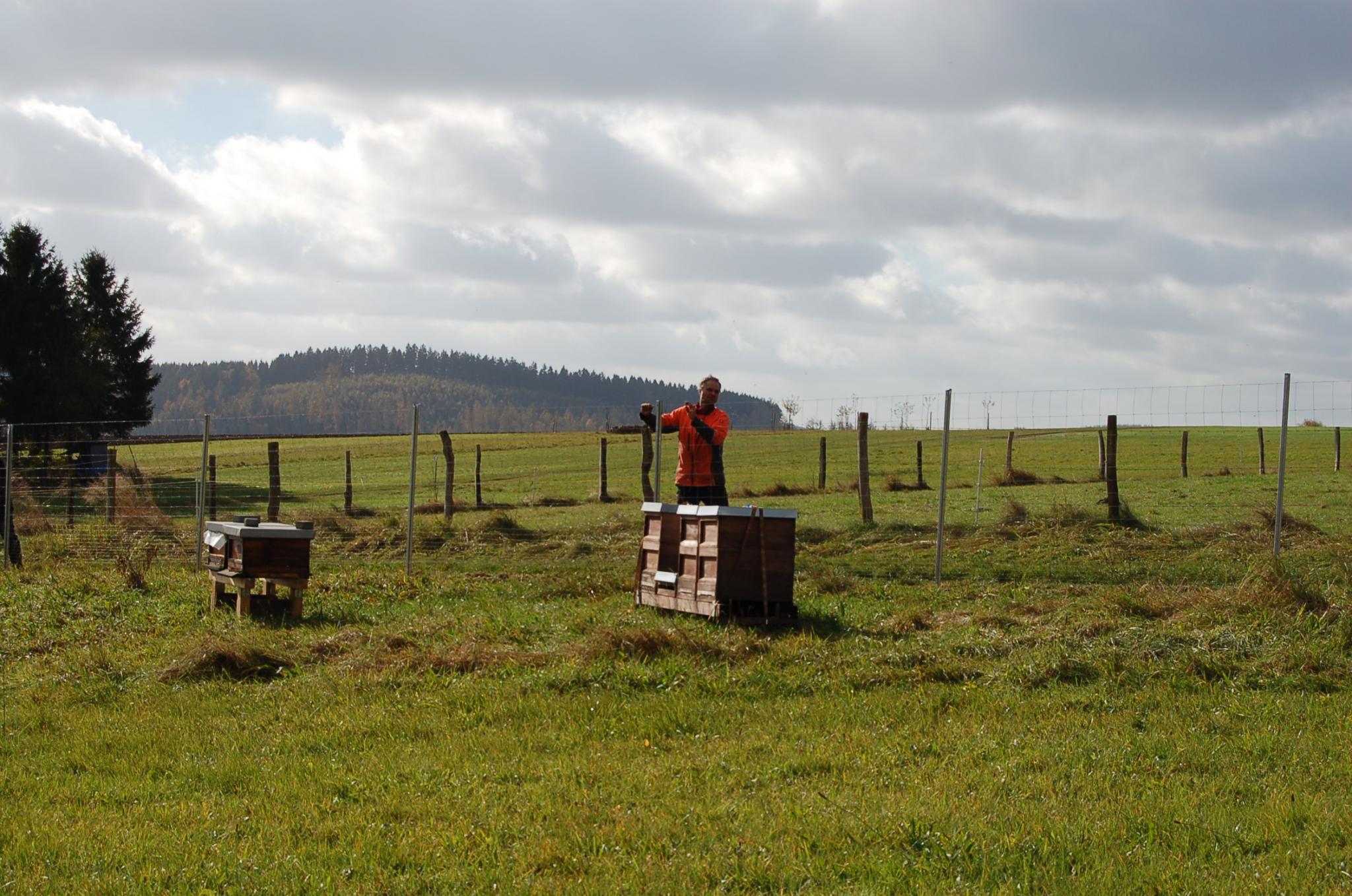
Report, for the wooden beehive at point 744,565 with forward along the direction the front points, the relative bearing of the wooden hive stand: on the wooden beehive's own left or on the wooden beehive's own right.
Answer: on the wooden beehive's own right

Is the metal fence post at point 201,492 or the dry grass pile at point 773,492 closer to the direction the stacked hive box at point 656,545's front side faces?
the metal fence post

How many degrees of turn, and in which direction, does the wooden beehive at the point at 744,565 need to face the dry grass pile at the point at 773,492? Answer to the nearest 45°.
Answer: approximately 135° to its right

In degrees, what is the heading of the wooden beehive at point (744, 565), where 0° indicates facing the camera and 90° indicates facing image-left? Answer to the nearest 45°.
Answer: approximately 45°

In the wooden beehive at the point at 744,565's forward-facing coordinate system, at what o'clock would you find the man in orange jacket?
The man in orange jacket is roughly at 4 o'clock from the wooden beehive.

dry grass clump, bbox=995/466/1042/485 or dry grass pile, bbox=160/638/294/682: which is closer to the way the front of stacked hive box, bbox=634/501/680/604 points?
the dry grass pile

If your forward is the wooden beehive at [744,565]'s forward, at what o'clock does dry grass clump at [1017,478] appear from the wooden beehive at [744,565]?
The dry grass clump is roughly at 5 o'clock from the wooden beehive.

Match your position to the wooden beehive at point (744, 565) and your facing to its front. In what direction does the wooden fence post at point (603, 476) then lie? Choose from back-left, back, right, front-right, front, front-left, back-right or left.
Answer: back-right

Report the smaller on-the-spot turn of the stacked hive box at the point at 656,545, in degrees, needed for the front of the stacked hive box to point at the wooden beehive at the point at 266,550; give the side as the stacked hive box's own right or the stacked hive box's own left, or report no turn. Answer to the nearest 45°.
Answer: approximately 45° to the stacked hive box's own right

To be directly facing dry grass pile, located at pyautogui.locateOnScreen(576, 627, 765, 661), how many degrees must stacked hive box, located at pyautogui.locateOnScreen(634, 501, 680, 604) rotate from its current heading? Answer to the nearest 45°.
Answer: approximately 45° to its left
